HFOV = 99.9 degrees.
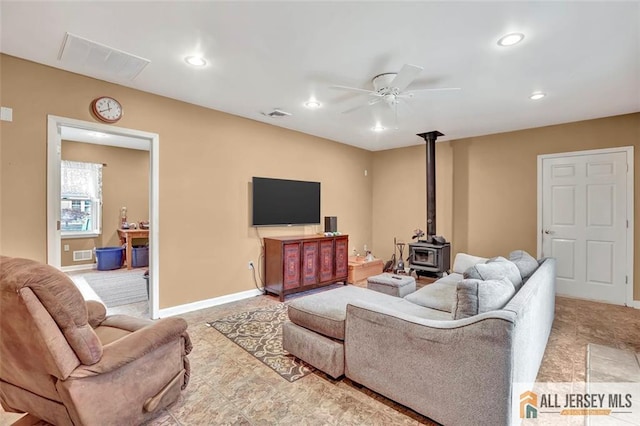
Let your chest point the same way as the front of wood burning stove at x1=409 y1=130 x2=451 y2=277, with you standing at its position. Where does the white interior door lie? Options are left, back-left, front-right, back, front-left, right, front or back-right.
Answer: back-left

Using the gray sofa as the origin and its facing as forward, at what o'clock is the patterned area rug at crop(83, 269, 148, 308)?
The patterned area rug is roughly at 11 o'clock from the gray sofa.

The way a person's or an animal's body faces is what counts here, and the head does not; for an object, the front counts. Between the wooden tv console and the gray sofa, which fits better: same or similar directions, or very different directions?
very different directions

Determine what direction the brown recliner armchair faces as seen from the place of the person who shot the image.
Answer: facing away from the viewer and to the right of the viewer

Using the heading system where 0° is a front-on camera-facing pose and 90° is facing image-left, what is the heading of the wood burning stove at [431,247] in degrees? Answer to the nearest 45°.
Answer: approximately 45°

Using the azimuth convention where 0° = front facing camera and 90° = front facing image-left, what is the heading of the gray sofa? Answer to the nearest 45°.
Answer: approximately 135°

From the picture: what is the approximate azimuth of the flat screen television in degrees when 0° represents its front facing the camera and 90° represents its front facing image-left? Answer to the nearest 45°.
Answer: approximately 315°

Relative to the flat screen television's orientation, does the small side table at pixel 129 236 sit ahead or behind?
behind
